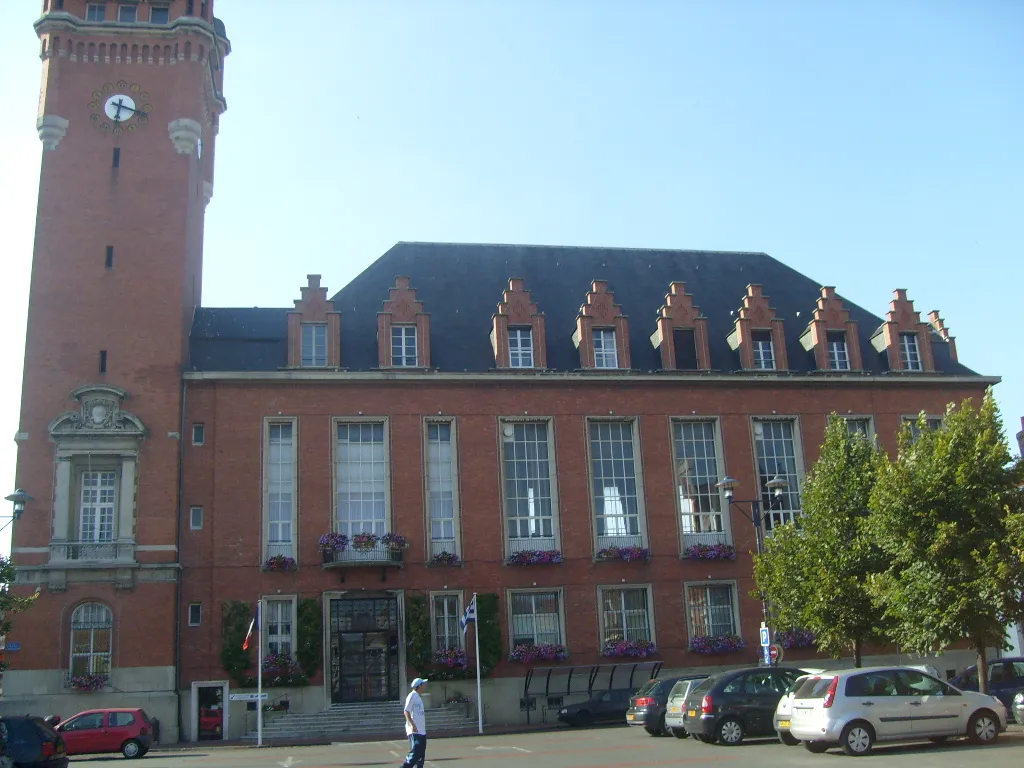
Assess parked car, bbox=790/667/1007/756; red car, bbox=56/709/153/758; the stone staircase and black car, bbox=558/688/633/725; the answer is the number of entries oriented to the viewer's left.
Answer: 2

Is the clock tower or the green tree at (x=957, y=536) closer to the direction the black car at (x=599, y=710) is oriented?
the clock tower

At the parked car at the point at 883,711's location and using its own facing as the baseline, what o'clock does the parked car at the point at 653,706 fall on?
the parked car at the point at 653,706 is roughly at 9 o'clock from the parked car at the point at 883,711.

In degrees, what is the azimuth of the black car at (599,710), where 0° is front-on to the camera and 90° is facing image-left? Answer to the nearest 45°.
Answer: approximately 90°

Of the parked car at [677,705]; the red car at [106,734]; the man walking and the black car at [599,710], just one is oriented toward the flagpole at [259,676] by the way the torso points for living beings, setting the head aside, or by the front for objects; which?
the black car

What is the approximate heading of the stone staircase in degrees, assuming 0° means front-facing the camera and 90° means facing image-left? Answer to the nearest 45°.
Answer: approximately 0°

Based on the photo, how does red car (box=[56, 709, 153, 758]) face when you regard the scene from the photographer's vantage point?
facing to the left of the viewer

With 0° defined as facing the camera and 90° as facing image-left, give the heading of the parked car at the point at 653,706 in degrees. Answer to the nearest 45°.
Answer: approximately 225°
